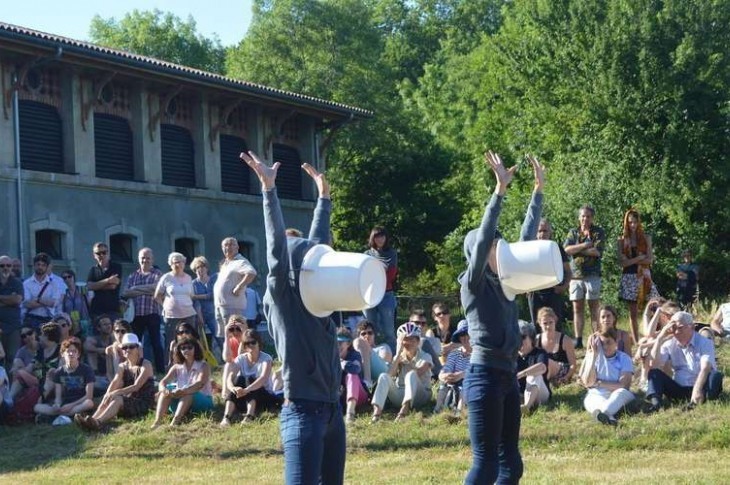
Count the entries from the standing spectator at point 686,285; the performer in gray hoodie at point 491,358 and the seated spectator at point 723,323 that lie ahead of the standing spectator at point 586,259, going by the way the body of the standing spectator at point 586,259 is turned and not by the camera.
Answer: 1

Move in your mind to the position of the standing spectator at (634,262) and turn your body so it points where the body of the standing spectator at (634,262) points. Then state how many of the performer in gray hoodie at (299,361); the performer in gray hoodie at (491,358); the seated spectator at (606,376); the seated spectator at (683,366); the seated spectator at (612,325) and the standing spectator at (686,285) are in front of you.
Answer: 5

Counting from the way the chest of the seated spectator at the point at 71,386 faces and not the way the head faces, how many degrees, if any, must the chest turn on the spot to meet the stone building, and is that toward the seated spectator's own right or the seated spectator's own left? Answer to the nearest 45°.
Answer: approximately 180°

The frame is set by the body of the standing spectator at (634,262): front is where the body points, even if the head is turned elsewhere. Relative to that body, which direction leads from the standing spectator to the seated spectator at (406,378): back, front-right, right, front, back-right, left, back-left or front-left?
front-right

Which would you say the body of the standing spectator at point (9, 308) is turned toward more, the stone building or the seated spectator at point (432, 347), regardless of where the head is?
the seated spectator

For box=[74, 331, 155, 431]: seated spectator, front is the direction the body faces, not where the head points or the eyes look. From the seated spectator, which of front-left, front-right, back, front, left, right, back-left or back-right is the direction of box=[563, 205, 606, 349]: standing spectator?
back-left

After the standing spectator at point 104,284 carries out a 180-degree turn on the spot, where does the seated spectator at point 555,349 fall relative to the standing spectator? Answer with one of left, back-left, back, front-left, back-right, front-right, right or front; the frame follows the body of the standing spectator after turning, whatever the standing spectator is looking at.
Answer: back-right
